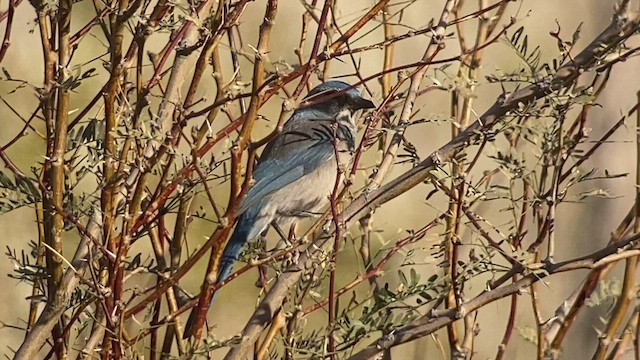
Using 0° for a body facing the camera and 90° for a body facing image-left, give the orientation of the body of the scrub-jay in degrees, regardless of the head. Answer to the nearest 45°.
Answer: approximately 270°
